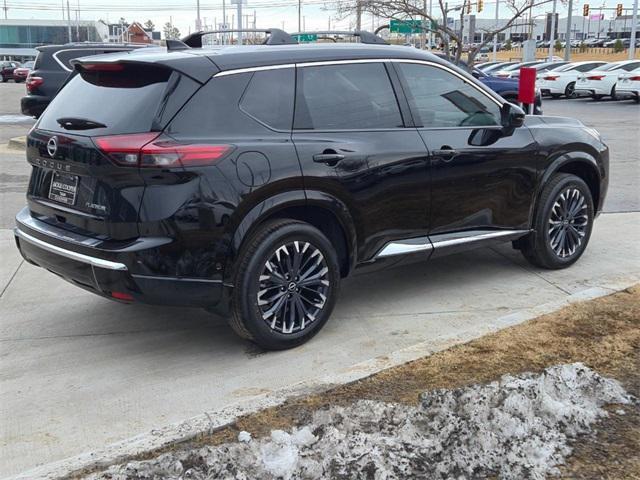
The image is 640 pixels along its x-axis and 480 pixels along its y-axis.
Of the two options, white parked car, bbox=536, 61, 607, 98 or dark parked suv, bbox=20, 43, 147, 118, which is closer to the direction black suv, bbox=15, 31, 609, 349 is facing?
the white parked car

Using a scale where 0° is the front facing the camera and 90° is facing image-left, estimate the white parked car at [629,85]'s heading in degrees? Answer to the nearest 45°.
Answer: approximately 225°

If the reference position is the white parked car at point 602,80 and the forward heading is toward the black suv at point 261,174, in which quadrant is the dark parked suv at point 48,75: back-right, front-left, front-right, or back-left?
front-right

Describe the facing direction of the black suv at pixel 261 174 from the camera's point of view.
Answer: facing away from the viewer and to the right of the viewer

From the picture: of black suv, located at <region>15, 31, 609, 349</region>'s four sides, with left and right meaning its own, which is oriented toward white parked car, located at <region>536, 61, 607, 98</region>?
front

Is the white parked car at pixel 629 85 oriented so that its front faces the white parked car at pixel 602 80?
no
